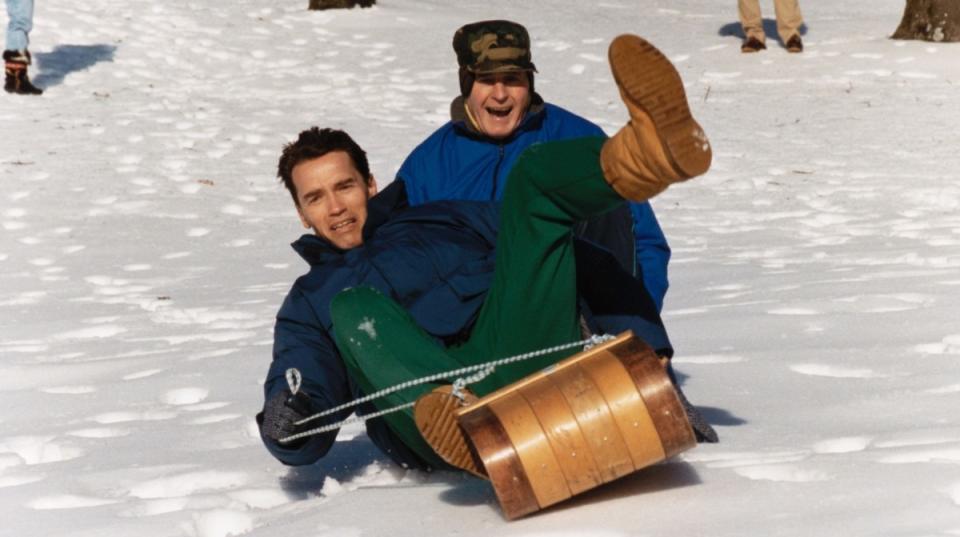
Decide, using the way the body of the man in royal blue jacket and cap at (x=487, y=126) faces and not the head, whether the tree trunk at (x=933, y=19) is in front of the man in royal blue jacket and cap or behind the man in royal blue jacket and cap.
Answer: behind

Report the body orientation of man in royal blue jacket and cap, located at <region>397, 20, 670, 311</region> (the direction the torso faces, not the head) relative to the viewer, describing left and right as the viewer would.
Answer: facing the viewer

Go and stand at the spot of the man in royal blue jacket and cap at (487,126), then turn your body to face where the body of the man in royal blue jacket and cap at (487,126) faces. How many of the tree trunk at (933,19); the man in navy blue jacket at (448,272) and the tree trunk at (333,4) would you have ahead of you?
1

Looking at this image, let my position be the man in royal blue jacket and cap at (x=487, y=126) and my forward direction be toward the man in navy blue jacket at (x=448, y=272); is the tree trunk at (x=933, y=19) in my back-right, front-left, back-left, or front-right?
back-left

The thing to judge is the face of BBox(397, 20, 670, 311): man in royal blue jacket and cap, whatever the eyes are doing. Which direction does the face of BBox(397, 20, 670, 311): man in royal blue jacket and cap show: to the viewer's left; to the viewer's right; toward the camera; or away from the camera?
toward the camera

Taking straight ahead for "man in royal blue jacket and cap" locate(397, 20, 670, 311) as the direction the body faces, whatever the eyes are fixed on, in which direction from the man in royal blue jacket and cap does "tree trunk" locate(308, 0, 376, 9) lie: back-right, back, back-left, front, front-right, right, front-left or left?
back

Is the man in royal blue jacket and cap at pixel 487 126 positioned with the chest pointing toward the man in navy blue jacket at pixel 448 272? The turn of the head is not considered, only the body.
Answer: yes

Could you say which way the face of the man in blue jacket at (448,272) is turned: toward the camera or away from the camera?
toward the camera
